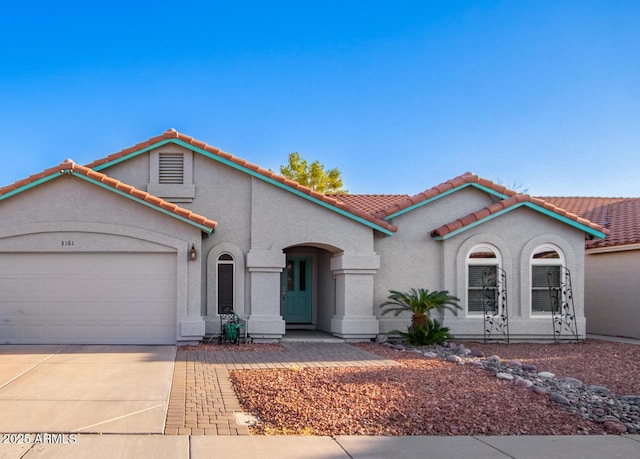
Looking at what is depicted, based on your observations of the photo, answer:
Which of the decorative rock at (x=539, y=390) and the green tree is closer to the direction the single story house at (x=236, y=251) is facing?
the decorative rock

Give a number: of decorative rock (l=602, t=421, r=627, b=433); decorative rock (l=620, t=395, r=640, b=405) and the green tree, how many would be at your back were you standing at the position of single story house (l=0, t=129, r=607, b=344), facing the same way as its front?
1

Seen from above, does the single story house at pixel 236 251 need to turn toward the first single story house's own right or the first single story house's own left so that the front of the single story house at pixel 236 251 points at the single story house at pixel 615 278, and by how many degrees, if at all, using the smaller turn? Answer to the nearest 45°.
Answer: approximately 90° to the first single story house's own left

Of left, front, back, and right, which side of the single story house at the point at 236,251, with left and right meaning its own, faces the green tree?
back

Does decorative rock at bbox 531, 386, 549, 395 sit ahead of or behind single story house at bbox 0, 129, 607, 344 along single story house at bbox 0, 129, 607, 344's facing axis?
ahead

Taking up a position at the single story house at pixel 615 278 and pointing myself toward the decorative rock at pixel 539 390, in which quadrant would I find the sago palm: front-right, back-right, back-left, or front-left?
front-right

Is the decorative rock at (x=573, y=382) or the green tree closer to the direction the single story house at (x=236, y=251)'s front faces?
the decorative rock

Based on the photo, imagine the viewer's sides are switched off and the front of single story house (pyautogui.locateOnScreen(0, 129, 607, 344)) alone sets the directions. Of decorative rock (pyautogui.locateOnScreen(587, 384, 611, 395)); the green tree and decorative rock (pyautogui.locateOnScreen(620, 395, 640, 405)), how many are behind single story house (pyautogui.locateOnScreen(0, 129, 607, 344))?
1

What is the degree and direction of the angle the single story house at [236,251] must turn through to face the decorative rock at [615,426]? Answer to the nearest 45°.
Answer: approximately 45° to its left

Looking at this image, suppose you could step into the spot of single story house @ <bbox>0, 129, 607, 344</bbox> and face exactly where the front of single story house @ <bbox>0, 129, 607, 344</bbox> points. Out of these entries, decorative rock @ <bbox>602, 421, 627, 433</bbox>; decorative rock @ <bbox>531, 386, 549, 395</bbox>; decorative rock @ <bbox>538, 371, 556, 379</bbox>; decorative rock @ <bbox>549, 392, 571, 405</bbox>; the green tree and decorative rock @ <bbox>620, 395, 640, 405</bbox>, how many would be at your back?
1

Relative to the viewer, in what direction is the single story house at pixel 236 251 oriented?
toward the camera

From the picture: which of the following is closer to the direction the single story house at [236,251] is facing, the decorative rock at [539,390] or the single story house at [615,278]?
the decorative rock

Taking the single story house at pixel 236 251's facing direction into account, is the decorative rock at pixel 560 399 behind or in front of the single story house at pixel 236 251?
in front

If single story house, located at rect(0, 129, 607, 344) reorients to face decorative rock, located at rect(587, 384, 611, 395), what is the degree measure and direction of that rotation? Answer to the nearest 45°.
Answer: approximately 45° to its left

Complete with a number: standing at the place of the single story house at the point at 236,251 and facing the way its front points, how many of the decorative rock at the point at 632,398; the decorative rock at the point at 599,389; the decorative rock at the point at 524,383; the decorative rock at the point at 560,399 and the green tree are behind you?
1
